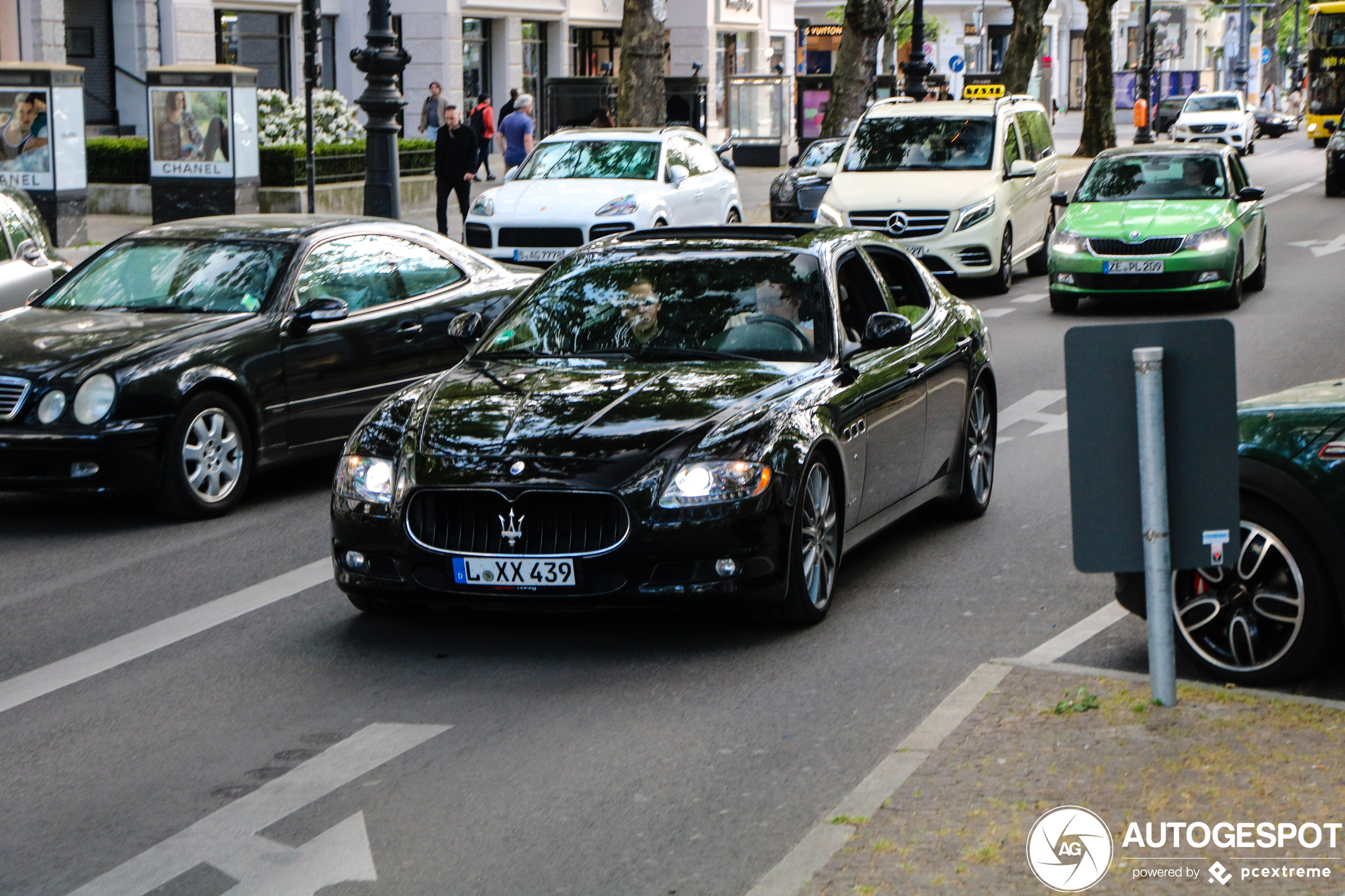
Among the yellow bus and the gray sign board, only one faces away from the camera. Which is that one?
the gray sign board

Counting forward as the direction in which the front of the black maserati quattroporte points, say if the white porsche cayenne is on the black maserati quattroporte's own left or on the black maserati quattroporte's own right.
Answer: on the black maserati quattroporte's own right

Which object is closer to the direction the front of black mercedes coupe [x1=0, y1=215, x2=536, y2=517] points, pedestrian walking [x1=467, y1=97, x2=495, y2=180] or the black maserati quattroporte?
the black maserati quattroporte

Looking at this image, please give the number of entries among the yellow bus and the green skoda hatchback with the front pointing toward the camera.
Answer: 2

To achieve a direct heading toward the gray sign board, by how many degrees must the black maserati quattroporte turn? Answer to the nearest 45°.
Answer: approximately 90° to its left

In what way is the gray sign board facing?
away from the camera

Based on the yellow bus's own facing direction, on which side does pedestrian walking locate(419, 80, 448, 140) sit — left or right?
on its right
